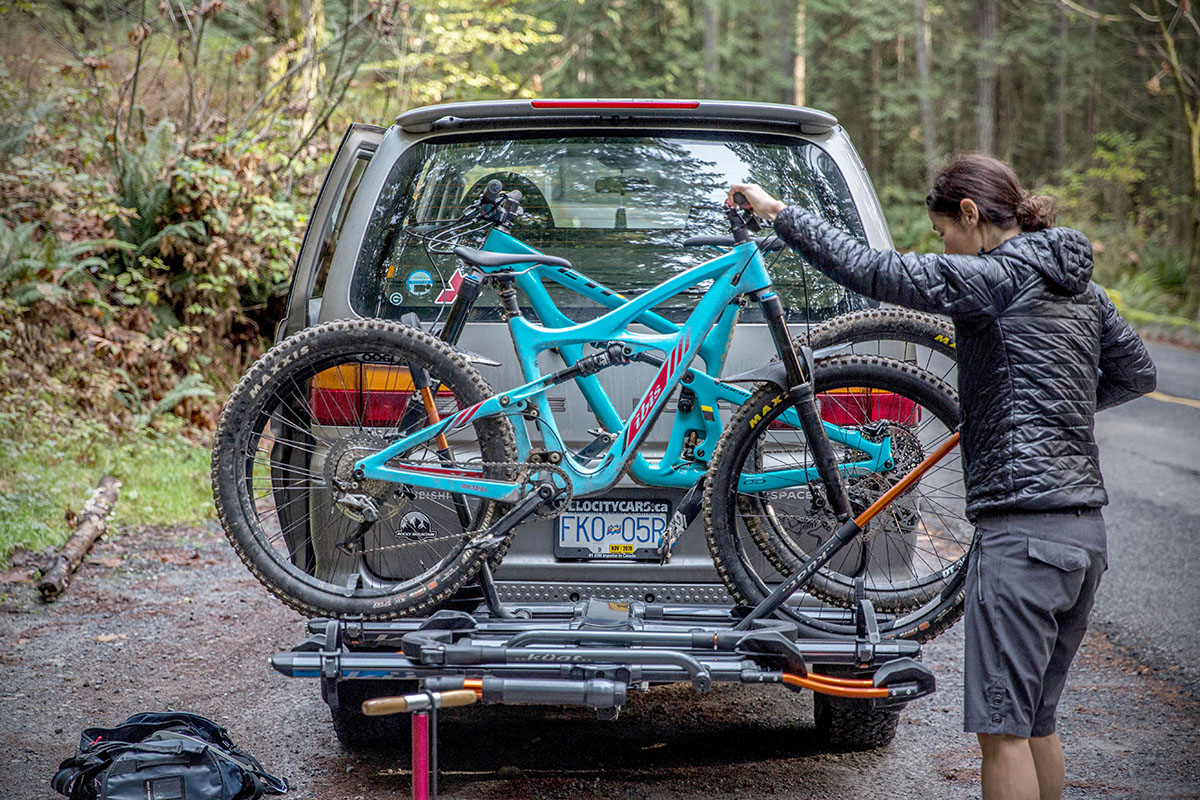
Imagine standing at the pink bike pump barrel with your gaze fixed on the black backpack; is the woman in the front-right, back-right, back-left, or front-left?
back-right

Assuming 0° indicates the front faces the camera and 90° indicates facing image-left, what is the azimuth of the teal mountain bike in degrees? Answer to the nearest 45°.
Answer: approximately 270°

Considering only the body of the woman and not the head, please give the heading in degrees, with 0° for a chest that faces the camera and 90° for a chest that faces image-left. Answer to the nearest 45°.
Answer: approximately 135°

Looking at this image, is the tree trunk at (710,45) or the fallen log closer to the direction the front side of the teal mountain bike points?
the tree trunk

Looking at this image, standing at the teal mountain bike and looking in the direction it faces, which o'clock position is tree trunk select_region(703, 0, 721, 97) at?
The tree trunk is roughly at 9 o'clock from the teal mountain bike.

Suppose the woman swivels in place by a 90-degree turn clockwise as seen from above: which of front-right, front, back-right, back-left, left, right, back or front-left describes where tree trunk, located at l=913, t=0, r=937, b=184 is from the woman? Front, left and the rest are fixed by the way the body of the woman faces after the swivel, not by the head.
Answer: front-left

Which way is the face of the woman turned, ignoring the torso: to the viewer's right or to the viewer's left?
to the viewer's left

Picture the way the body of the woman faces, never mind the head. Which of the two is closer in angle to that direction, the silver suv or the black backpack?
the silver suv

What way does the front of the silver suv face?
away from the camera

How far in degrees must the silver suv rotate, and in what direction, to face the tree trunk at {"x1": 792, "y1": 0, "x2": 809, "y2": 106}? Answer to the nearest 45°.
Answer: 0° — it already faces it

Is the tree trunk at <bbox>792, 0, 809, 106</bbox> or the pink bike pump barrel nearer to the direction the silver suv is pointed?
the tree trunk
